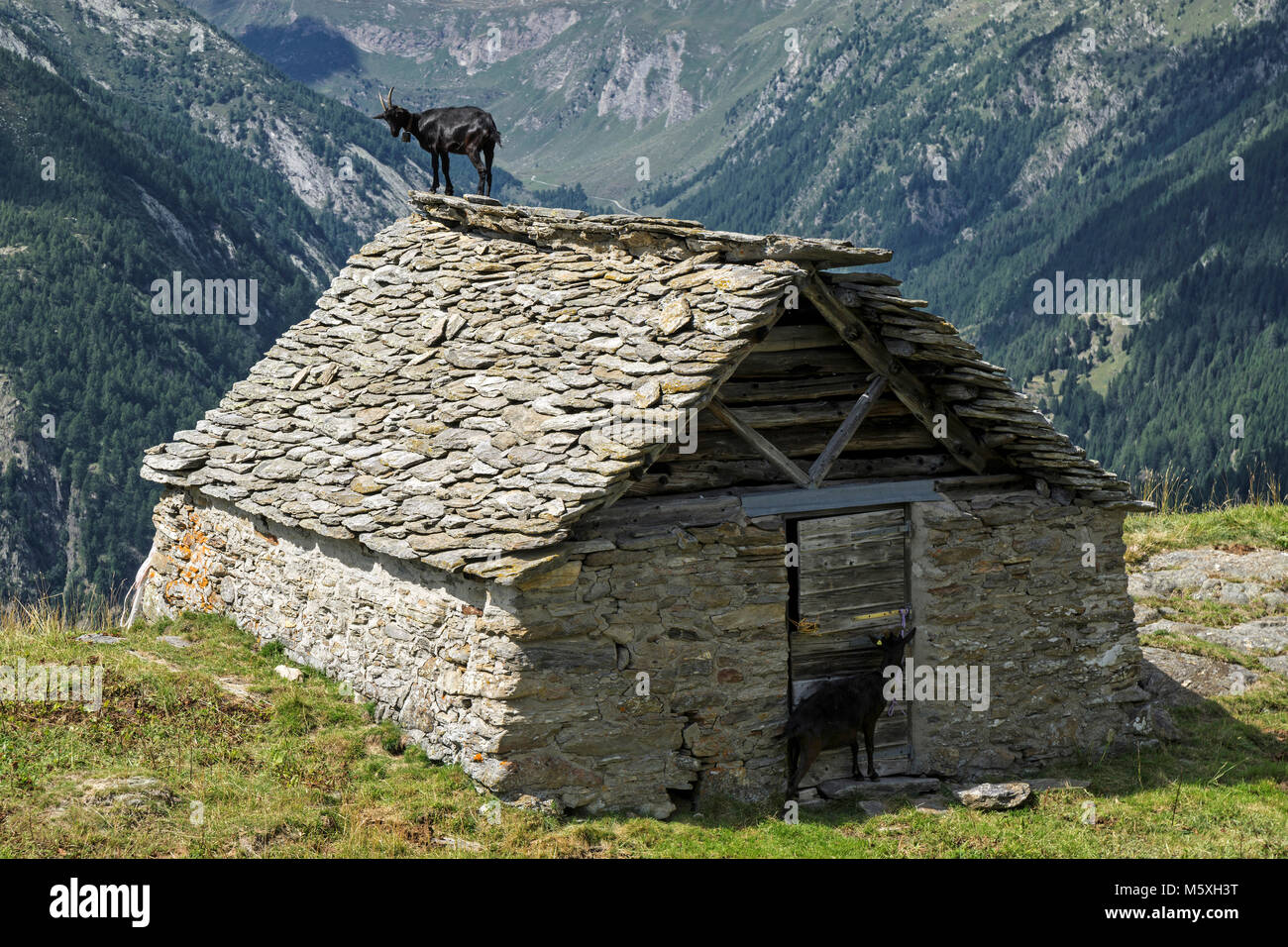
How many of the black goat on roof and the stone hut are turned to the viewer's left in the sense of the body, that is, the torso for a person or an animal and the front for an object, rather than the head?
1

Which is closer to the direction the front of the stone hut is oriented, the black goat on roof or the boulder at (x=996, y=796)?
the boulder

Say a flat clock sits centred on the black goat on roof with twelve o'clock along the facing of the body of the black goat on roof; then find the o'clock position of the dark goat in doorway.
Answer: The dark goat in doorway is roughly at 8 o'clock from the black goat on roof.

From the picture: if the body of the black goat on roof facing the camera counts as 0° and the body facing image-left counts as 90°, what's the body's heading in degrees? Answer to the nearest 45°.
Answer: approximately 90°

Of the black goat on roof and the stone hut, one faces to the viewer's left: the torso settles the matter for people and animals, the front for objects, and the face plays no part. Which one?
the black goat on roof

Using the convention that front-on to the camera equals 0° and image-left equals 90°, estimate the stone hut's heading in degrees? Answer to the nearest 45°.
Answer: approximately 315°

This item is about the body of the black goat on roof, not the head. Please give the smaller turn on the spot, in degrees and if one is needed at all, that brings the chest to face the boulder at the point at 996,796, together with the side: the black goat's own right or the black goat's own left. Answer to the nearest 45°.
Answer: approximately 135° to the black goat's own left
